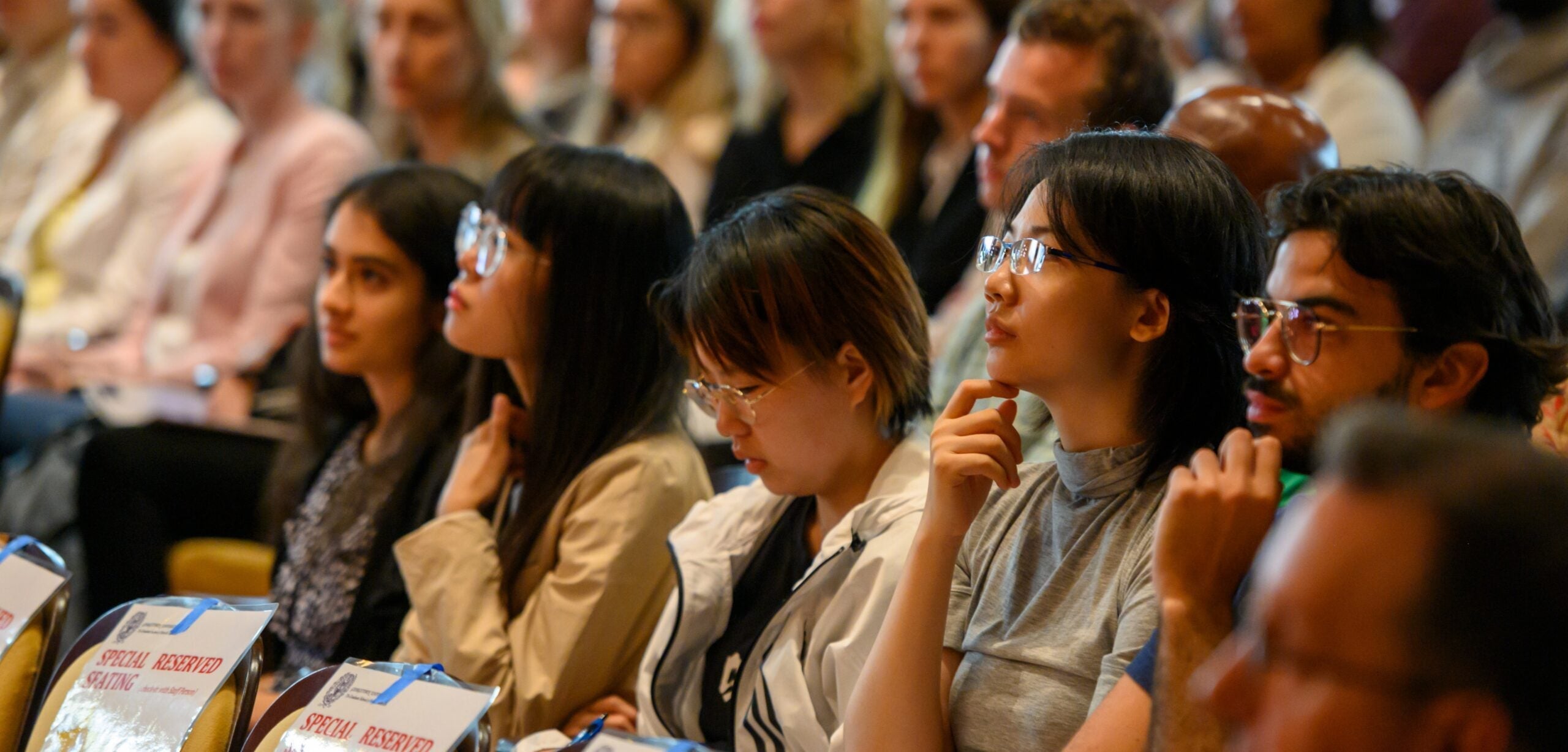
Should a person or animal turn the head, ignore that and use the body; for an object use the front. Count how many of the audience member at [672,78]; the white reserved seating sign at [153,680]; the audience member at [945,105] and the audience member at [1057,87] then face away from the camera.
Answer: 0

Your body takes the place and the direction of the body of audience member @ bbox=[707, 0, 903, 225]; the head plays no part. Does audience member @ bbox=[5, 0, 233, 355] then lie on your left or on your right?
on your right

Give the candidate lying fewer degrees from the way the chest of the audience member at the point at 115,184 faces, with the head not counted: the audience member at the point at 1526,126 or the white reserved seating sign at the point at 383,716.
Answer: the white reserved seating sign

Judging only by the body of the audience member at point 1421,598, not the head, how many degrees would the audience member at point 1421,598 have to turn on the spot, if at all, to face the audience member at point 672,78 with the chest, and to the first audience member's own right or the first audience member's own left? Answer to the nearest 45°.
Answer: approximately 45° to the first audience member's own right

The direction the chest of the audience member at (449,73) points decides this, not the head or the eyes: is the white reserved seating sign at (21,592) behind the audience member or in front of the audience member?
in front

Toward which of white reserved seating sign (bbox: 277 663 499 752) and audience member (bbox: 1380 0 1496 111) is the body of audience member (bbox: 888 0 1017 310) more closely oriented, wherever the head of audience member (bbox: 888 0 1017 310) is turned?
the white reserved seating sign

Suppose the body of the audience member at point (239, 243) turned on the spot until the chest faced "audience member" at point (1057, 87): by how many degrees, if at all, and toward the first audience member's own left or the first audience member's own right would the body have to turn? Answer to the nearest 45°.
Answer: approximately 90° to the first audience member's own left

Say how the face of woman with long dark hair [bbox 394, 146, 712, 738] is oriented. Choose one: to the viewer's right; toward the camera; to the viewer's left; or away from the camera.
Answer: to the viewer's left

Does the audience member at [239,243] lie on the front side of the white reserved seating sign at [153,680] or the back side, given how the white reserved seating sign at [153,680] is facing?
on the back side

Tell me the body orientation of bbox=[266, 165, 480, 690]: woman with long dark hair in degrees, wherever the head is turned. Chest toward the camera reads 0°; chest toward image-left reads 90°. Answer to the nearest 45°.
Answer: approximately 45°

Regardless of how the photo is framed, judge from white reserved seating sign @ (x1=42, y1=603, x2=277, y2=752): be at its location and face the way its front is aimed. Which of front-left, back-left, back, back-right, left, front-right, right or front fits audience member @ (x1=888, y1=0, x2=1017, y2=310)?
back

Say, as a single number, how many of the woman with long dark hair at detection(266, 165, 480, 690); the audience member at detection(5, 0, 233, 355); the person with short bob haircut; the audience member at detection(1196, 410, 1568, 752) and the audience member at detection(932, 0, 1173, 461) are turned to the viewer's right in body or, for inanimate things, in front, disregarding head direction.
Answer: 0

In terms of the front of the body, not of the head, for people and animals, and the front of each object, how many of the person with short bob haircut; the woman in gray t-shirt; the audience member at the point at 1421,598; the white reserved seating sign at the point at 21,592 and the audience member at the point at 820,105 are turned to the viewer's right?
0

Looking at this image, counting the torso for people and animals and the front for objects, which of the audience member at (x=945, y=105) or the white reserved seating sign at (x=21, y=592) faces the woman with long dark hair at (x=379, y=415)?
the audience member

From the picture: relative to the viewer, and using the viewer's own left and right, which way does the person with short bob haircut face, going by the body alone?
facing the viewer and to the left of the viewer

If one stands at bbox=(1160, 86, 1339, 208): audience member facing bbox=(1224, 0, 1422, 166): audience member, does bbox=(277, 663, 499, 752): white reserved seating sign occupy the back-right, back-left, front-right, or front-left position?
back-left

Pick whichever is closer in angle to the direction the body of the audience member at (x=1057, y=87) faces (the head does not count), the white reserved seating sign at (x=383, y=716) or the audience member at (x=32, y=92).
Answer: the white reserved seating sign
